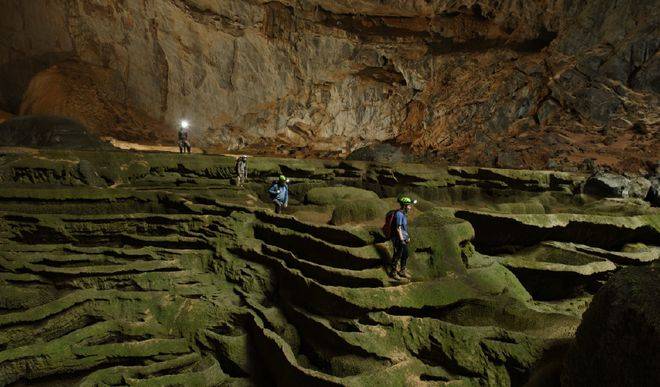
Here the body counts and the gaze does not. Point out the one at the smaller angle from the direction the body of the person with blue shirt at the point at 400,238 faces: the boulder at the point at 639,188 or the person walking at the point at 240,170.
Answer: the boulder

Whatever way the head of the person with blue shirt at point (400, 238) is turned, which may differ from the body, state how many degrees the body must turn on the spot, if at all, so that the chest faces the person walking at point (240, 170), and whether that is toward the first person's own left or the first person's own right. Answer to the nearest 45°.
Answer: approximately 135° to the first person's own left

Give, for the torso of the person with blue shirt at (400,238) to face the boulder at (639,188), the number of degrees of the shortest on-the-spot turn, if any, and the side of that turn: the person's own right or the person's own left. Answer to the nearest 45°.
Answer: approximately 45° to the person's own left

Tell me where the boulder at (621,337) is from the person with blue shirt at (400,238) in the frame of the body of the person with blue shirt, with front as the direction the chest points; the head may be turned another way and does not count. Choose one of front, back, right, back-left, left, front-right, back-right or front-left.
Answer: front-right

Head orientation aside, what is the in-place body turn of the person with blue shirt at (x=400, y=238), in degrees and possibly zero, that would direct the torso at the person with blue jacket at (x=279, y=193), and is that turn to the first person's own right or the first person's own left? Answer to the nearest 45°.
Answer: approximately 135° to the first person's own left

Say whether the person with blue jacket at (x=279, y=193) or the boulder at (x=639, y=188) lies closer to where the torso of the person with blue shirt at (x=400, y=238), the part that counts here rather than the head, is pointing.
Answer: the boulder

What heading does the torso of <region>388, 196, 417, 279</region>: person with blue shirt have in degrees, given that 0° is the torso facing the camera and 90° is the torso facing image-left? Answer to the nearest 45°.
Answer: approximately 270°
